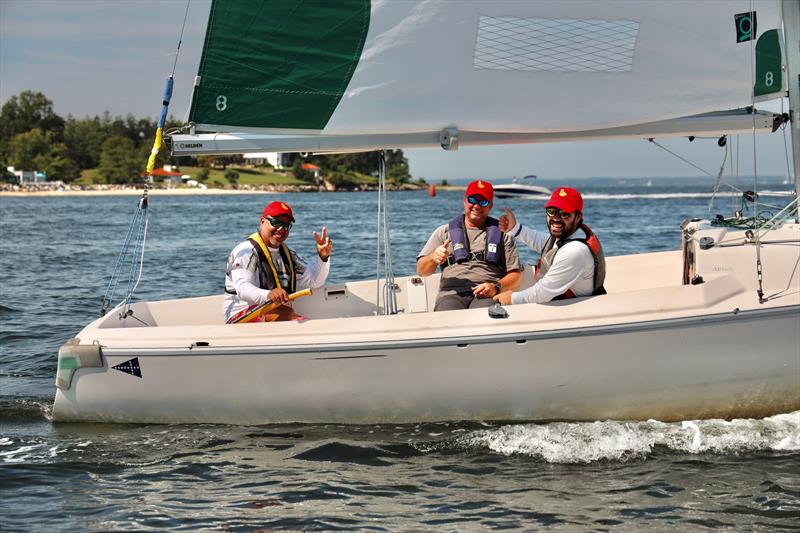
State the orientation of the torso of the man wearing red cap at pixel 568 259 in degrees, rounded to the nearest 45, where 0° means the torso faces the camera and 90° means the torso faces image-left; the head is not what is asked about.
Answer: approximately 45°

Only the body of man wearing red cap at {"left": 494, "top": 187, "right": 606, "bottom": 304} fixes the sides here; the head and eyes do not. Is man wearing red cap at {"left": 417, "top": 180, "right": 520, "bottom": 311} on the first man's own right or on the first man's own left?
on the first man's own right

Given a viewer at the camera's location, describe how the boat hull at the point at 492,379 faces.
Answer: facing to the right of the viewer

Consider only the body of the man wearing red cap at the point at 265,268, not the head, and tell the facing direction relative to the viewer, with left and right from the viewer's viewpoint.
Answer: facing the viewer and to the right of the viewer

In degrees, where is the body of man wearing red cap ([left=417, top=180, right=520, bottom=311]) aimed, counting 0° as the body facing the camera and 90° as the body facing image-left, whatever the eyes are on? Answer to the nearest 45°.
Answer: approximately 0°

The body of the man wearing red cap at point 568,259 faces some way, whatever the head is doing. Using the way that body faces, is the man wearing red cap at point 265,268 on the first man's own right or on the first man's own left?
on the first man's own right
